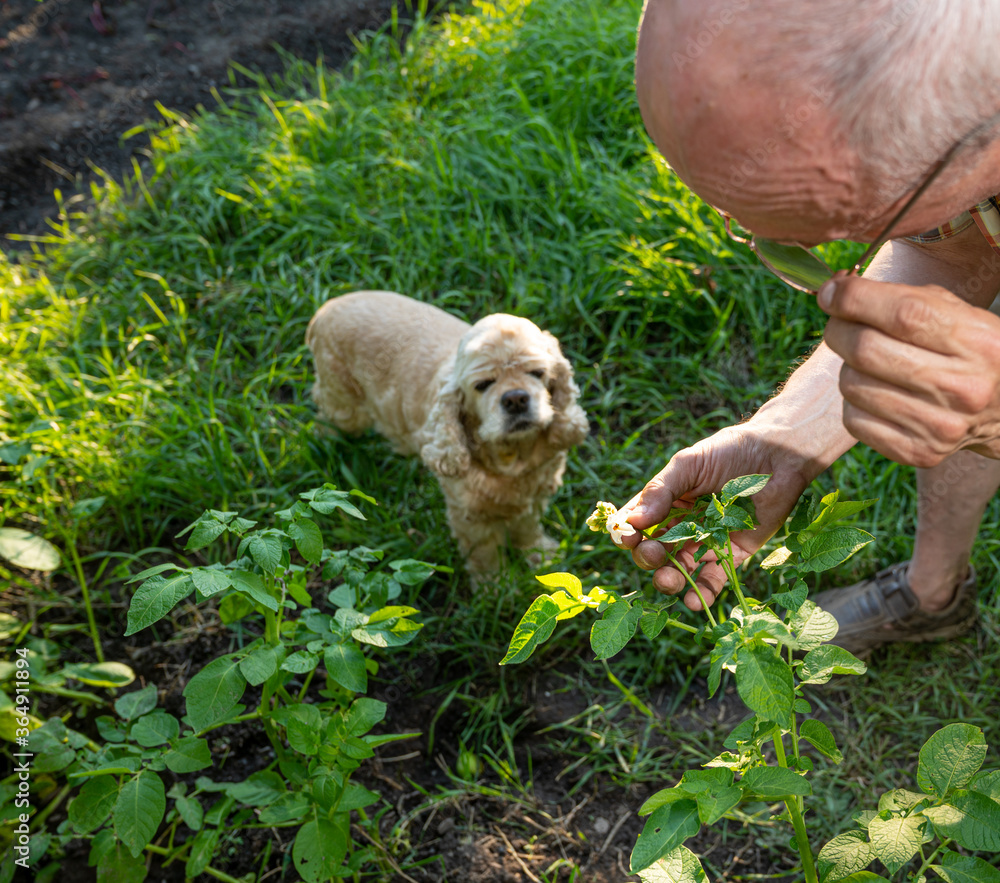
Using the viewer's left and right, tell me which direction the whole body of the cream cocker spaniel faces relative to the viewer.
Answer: facing the viewer and to the right of the viewer

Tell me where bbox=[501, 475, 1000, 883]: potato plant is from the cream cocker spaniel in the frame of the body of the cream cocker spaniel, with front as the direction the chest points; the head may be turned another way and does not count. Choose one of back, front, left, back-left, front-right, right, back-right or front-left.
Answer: front-right

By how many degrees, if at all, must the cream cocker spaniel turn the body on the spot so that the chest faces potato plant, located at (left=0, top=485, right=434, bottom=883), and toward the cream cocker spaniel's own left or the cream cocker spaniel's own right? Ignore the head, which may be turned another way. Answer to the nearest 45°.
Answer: approximately 45° to the cream cocker spaniel's own right
